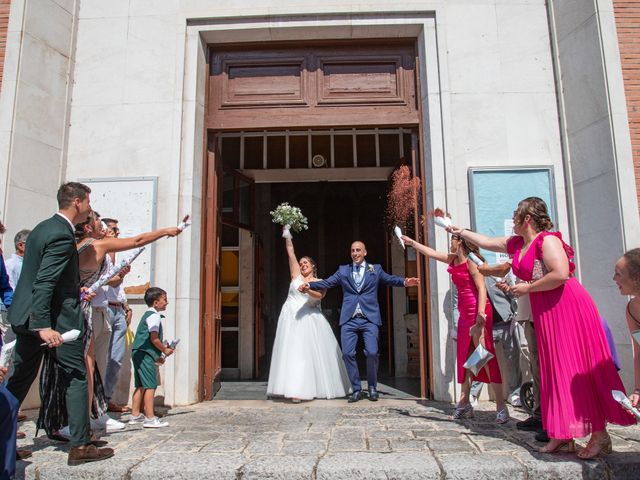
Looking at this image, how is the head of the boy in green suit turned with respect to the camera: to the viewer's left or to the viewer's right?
to the viewer's right

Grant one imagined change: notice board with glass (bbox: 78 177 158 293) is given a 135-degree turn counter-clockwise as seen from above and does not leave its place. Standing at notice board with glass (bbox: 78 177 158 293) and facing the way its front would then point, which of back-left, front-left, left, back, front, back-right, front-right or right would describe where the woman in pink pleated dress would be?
right

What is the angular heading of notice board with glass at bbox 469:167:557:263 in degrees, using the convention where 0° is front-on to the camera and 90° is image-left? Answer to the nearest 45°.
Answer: approximately 0°

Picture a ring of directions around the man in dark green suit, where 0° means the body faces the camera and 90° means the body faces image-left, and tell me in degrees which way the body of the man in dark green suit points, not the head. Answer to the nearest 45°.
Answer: approximately 270°

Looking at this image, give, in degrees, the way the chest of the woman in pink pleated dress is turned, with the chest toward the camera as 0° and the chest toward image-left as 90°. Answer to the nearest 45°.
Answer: approximately 90°

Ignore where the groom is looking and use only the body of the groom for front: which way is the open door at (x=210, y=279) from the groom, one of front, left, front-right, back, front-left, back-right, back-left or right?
right

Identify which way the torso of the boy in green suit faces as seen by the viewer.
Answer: to the viewer's right

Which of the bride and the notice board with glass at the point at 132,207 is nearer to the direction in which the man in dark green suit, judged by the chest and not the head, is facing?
the bride

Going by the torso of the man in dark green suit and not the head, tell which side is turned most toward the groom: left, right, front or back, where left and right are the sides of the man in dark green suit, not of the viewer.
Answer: front

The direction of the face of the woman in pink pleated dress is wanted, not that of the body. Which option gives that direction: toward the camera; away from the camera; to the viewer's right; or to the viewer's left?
to the viewer's left

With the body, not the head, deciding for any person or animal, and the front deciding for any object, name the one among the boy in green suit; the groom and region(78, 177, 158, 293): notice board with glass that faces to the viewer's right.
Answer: the boy in green suit

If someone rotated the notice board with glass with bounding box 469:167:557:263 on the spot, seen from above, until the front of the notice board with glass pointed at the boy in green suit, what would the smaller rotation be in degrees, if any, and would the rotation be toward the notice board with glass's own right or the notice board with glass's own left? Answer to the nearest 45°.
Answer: approximately 45° to the notice board with glass's own right

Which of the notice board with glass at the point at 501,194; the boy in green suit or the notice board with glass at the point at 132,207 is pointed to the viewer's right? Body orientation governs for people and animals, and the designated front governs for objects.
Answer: the boy in green suit

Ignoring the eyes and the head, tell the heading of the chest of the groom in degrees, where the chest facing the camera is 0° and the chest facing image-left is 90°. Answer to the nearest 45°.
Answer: approximately 0°
